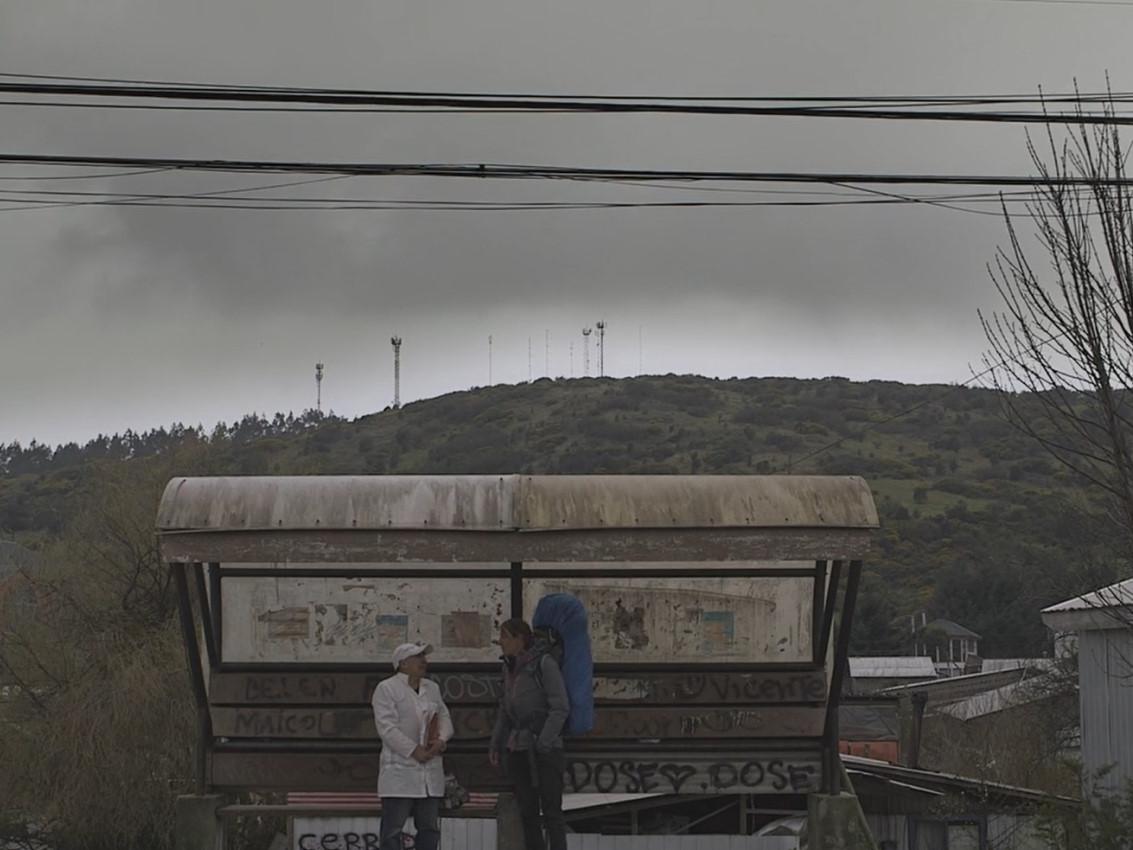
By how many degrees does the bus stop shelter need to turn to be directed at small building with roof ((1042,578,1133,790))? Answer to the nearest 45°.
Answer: approximately 135° to its left

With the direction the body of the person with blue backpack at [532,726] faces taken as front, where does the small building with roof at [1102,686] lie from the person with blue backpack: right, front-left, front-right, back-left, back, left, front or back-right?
back

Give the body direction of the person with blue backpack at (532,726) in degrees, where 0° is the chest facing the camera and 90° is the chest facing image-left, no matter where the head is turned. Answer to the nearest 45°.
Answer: approximately 45°

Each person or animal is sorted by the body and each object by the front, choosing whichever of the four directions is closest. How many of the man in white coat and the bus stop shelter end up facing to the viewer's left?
0

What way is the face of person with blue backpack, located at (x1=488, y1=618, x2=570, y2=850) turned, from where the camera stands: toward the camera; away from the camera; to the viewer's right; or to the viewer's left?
to the viewer's left

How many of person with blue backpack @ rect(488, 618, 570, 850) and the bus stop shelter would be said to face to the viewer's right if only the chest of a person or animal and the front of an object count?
0
